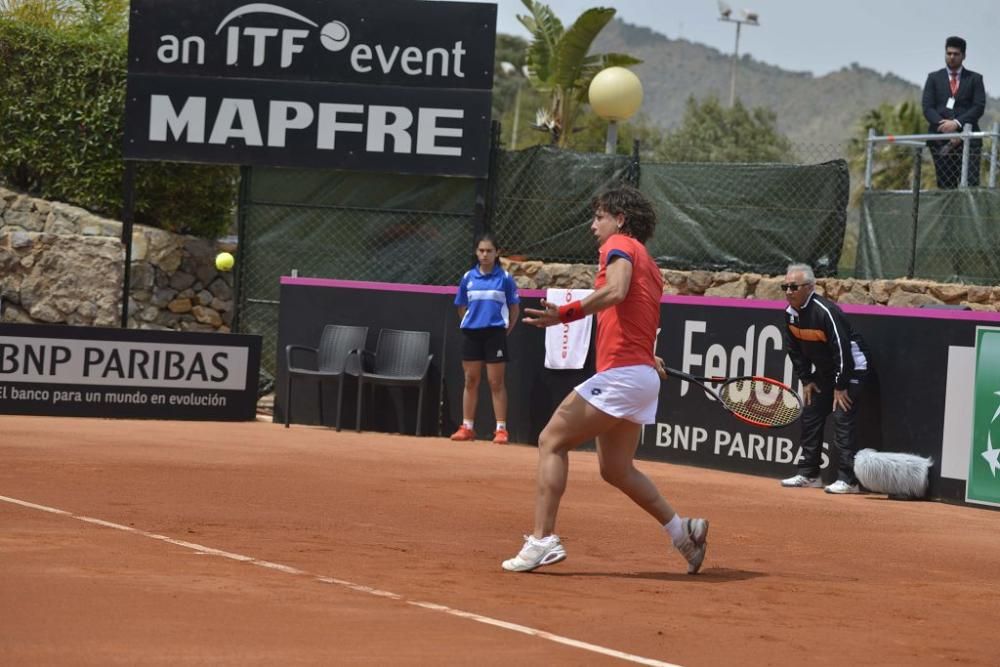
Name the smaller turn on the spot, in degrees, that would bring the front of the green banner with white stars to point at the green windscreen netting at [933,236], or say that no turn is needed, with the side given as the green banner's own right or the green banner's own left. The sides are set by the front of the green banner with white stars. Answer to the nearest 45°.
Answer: approximately 180°

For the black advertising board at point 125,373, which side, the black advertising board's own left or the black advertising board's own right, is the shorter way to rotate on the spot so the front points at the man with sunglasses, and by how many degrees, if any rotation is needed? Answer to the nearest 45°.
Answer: approximately 45° to the black advertising board's own left

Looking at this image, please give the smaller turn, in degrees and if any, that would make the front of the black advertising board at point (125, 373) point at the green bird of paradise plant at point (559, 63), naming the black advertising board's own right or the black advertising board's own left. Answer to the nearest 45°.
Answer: approximately 135° to the black advertising board's own left

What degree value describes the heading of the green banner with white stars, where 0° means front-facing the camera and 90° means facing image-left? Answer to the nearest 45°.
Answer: approximately 0°

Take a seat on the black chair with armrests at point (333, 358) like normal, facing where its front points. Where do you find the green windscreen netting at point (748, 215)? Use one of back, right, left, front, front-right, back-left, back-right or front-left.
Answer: back-left

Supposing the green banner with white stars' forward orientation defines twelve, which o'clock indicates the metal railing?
The metal railing is roughly at 6 o'clock from the green banner with white stars.

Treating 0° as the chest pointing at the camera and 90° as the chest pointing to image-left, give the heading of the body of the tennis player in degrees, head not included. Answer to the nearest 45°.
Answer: approximately 90°

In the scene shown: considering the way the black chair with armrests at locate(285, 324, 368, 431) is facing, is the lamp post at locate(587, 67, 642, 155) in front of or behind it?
behind

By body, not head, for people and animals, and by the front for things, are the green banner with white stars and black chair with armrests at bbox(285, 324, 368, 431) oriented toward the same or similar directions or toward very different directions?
same or similar directions

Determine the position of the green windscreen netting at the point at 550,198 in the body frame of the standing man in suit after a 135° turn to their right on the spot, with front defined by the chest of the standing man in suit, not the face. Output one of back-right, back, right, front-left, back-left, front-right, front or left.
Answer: front-left

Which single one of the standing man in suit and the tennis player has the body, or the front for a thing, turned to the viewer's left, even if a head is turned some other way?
the tennis player

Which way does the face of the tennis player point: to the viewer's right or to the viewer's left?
to the viewer's left

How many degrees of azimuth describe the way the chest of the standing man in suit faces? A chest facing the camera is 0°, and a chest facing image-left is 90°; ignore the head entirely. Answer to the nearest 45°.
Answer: approximately 0°

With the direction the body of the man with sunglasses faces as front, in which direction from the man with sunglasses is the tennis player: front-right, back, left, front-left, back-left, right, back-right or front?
front-left

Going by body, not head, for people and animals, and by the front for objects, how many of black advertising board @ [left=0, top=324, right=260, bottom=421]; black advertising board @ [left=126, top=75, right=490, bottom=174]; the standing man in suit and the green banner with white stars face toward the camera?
4

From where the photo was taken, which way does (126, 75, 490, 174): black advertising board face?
toward the camera
